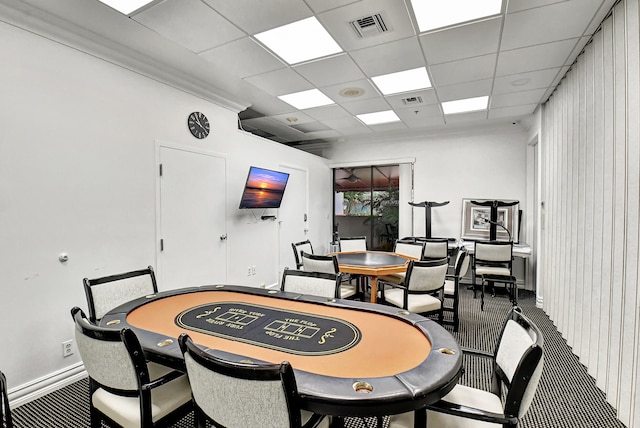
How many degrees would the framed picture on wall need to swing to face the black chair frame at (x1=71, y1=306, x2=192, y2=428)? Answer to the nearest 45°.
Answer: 0° — it already faces it

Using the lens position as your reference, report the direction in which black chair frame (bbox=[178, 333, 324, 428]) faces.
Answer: facing away from the viewer and to the right of the viewer

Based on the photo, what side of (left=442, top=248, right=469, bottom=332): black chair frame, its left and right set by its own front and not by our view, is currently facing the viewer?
left

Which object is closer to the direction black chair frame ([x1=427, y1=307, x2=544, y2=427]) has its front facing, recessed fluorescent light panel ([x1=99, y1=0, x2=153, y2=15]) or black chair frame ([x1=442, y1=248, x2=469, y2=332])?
the recessed fluorescent light panel

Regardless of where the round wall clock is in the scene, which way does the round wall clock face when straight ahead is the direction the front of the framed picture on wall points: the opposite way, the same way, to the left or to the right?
to the left

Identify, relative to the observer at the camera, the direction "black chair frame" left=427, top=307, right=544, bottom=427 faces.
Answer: facing to the left of the viewer

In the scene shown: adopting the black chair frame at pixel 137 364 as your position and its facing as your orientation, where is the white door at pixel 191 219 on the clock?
The white door is roughly at 11 o'clock from the black chair frame.

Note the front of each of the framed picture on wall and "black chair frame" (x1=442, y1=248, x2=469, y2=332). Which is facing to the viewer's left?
the black chair frame

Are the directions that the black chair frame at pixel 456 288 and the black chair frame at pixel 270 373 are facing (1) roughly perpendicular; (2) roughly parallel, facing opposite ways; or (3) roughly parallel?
roughly perpendicular

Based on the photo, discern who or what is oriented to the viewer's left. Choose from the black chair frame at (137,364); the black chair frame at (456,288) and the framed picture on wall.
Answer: the black chair frame at (456,288)

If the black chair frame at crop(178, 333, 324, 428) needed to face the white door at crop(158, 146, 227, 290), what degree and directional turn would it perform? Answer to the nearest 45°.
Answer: approximately 45° to its left

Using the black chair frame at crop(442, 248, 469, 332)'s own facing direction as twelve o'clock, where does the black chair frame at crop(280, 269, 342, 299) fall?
the black chair frame at crop(280, 269, 342, 299) is roughly at 10 o'clock from the black chair frame at crop(442, 248, 469, 332).

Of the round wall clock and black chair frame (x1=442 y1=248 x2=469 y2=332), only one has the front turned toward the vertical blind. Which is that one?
the round wall clock

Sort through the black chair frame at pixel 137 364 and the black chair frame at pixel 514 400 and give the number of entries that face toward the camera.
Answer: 0
